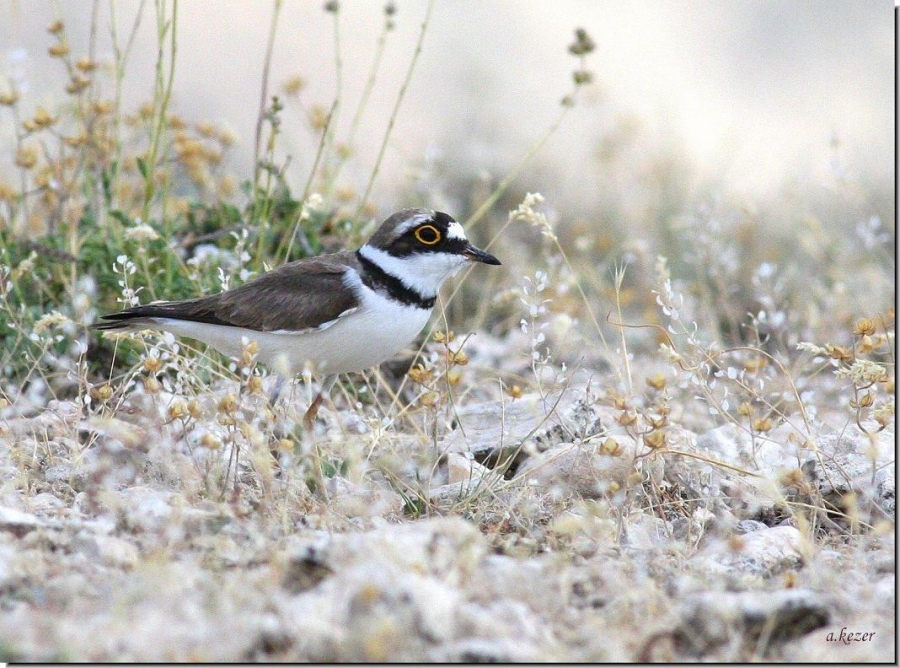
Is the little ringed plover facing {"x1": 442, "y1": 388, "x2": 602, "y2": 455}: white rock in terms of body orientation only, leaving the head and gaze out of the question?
yes

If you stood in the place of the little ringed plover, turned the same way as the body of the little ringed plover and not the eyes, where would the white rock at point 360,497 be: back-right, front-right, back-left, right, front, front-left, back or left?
right

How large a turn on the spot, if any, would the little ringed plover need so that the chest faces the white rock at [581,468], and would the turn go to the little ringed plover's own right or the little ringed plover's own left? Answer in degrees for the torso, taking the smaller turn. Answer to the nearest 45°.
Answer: approximately 45° to the little ringed plover's own right

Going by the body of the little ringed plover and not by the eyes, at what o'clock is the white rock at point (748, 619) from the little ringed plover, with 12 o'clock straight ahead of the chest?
The white rock is roughly at 2 o'clock from the little ringed plover.

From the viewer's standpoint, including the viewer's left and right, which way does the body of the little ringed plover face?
facing to the right of the viewer

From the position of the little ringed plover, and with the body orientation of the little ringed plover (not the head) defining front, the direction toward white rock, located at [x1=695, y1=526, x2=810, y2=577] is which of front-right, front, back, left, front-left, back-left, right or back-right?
front-right

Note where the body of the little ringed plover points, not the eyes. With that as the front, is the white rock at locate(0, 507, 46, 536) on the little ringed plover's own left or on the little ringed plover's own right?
on the little ringed plover's own right
